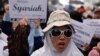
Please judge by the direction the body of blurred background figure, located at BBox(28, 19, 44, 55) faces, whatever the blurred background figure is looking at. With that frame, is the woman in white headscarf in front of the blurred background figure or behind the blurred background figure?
in front

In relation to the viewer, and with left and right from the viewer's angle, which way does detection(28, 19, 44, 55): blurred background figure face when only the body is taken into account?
facing the viewer and to the right of the viewer

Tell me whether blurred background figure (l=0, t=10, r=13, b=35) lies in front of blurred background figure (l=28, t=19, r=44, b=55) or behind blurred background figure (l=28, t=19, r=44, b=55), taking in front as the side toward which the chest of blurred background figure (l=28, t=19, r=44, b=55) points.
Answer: behind

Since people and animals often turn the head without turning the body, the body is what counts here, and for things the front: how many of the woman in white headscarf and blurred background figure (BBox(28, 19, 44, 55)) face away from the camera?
0

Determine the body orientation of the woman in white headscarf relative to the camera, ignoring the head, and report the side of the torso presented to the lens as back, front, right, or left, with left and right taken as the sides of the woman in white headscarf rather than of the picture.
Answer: front
